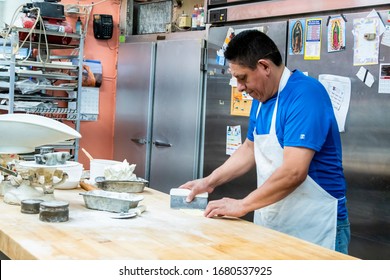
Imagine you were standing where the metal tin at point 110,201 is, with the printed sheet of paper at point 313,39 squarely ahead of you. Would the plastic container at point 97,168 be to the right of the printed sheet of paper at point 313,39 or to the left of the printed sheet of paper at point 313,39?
left

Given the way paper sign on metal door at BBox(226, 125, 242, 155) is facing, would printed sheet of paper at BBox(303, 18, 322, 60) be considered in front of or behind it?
in front

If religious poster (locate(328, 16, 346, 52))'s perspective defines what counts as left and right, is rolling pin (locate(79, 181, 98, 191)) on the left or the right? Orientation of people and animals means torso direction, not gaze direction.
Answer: on its right

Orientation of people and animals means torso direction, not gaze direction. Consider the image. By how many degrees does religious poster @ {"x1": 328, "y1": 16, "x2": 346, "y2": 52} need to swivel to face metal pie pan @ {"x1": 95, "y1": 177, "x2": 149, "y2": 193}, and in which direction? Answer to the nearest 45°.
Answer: approximately 45° to its right

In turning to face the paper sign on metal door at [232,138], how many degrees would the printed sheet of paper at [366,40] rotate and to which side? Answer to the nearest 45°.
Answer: approximately 135° to its right

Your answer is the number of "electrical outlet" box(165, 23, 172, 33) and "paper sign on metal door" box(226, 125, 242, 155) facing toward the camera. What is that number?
2

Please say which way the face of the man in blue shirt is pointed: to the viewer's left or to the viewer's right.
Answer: to the viewer's left

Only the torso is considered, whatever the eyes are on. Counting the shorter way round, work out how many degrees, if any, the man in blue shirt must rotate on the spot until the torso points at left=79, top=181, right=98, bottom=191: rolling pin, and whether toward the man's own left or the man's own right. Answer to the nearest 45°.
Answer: approximately 45° to the man's own right

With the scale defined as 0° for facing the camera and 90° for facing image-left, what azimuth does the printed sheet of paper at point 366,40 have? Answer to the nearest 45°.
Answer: approximately 0°
